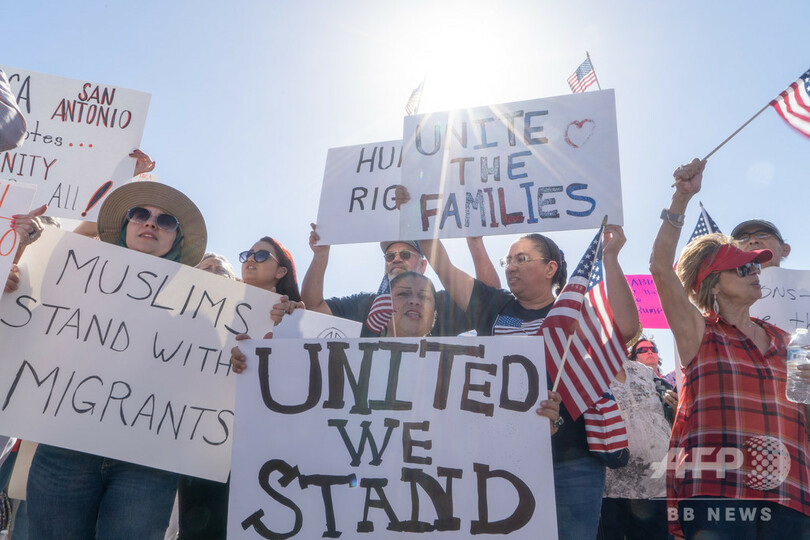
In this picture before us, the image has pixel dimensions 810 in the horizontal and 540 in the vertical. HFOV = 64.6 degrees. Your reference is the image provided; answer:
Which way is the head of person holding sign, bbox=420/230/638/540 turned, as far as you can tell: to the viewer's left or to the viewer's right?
to the viewer's left

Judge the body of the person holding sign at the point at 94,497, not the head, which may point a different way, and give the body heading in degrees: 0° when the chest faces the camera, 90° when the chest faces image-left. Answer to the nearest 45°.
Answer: approximately 0°

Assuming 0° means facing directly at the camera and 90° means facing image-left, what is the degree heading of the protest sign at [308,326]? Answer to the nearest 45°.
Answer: approximately 0°

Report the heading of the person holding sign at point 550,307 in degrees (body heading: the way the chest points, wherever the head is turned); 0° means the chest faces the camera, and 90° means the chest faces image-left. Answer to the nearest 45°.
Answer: approximately 45°

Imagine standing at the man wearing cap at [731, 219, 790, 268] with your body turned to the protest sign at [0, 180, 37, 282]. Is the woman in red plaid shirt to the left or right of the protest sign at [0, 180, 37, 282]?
left

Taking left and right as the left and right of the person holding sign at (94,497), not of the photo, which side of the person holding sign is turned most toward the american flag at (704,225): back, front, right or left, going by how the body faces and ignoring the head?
left
